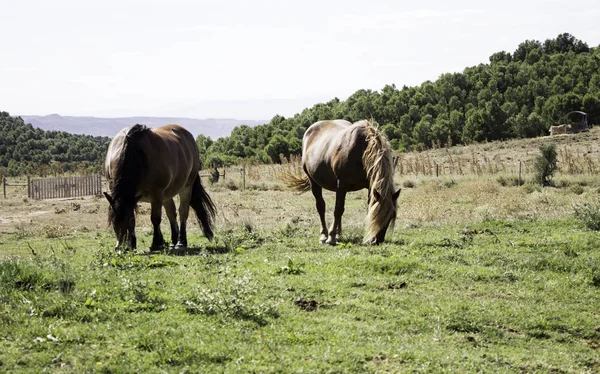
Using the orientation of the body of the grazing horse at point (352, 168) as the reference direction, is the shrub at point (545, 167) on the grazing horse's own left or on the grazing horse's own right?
on the grazing horse's own left

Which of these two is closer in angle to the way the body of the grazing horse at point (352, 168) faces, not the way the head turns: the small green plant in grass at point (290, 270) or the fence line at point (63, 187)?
the small green plant in grass

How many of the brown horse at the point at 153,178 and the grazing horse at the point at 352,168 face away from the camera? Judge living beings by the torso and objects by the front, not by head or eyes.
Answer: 0

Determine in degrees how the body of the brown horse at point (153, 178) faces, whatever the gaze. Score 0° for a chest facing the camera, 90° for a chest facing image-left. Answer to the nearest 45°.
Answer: approximately 45°

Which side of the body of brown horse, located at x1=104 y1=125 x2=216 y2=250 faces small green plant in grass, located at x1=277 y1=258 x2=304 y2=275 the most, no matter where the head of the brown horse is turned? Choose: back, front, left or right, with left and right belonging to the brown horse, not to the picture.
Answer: left

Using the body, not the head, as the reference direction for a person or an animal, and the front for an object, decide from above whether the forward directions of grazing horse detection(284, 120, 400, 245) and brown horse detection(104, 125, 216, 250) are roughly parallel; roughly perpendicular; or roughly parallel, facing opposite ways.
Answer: roughly perpendicular

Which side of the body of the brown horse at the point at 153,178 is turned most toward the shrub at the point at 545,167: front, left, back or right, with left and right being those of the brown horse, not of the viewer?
back

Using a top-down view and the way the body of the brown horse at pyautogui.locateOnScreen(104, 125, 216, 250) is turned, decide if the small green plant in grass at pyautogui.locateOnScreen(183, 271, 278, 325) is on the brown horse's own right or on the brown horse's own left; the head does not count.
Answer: on the brown horse's own left

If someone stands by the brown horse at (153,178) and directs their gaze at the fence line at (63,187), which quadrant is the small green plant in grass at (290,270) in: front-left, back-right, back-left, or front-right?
back-right

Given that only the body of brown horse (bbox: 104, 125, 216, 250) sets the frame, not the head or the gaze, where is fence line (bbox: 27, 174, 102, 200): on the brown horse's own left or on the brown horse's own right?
on the brown horse's own right

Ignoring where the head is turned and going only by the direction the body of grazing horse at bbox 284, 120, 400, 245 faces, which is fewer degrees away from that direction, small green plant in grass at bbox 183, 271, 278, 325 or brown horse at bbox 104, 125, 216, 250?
the small green plant in grass

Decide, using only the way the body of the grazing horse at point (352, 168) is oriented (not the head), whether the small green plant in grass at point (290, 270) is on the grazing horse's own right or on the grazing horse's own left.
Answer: on the grazing horse's own right
